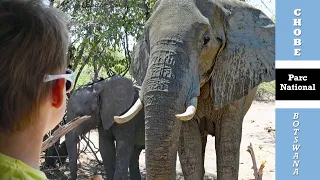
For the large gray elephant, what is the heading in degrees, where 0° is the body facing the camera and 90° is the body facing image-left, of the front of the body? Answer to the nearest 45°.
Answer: approximately 45°
